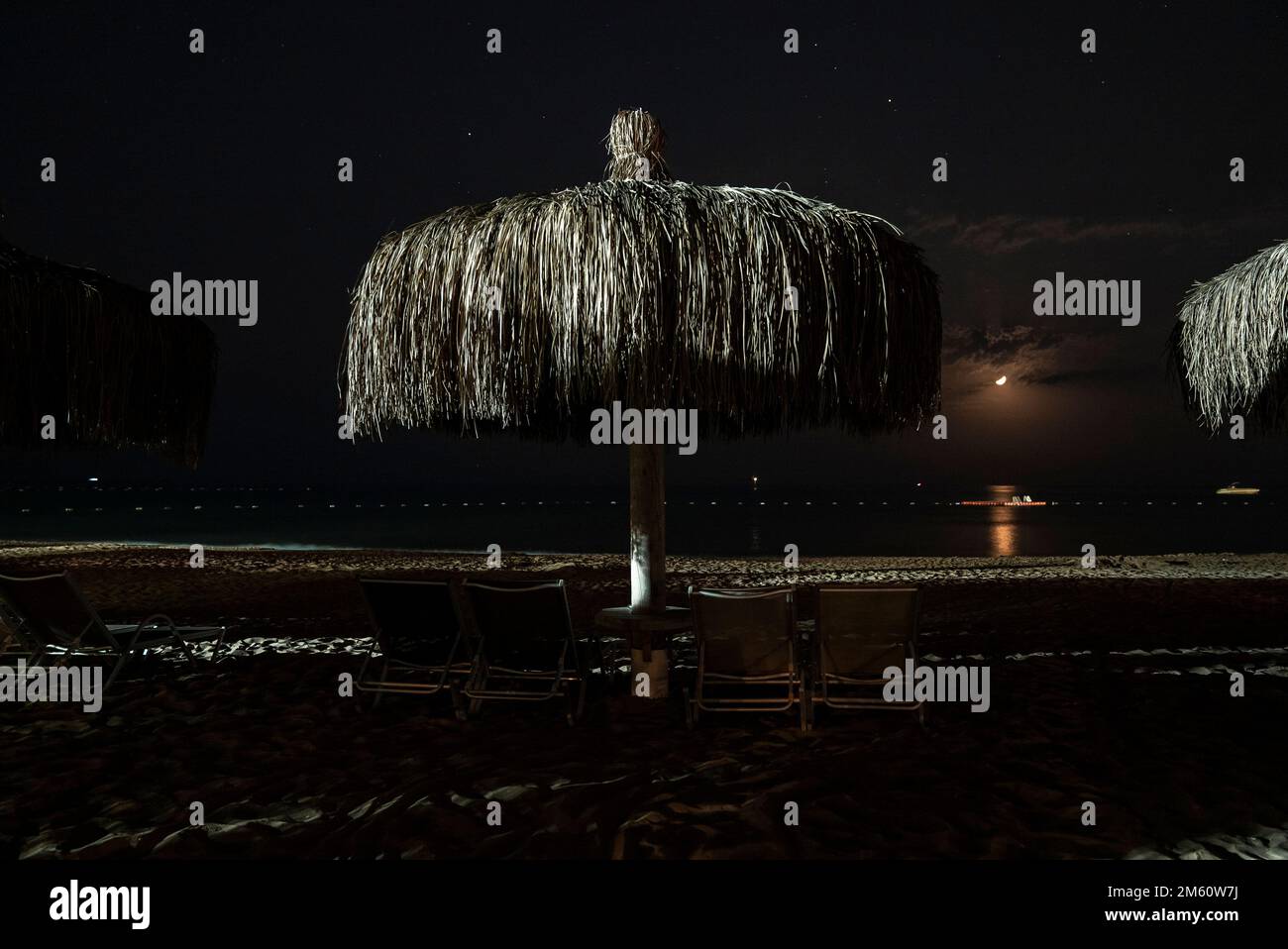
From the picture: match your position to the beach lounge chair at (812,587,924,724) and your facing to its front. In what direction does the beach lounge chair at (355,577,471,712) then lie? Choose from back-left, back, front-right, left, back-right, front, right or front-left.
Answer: left

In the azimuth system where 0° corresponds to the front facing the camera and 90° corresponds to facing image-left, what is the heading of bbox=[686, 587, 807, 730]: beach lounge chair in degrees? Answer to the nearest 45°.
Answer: approximately 180°

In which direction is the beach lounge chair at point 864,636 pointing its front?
away from the camera

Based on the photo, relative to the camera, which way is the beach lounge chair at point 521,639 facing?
away from the camera

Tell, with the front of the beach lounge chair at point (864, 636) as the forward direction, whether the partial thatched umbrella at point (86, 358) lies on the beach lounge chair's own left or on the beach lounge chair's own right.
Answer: on the beach lounge chair's own left

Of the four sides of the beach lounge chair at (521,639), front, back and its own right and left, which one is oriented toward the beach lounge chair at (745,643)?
right

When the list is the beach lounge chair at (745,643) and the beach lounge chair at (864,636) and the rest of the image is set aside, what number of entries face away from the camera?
2

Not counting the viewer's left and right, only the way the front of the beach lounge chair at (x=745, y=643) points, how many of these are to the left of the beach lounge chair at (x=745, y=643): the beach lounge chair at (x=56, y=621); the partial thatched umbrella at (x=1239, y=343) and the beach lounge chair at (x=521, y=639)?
2

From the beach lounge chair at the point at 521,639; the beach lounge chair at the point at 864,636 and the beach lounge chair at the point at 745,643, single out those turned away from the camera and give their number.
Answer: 3

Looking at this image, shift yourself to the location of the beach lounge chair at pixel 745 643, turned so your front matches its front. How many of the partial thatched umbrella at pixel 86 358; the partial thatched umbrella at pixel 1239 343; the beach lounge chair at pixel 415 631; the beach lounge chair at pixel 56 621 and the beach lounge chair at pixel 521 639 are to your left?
4
